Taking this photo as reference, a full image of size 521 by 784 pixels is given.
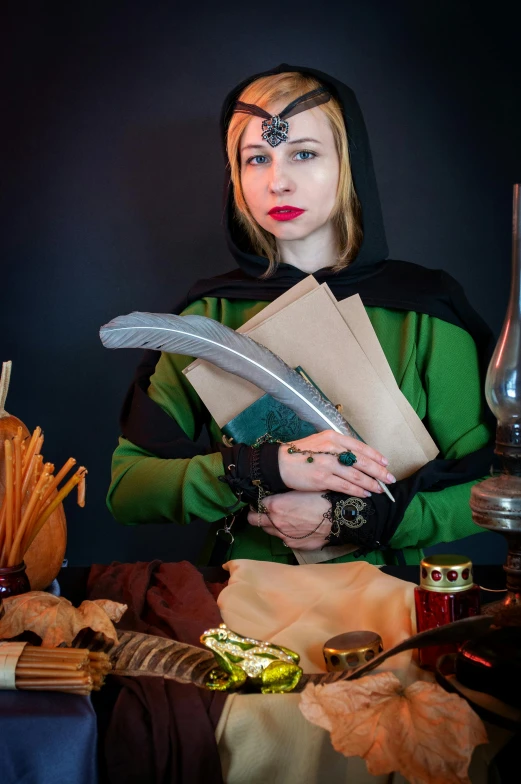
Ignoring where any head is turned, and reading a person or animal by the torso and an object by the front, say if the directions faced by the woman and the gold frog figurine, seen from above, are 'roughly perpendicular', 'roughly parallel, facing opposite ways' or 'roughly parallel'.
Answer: roughly perpendicular

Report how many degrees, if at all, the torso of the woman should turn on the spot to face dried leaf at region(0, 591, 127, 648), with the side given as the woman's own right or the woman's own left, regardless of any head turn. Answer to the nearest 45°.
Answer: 0° — they already face it

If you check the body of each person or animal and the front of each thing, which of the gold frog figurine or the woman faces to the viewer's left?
the gold frog figurine

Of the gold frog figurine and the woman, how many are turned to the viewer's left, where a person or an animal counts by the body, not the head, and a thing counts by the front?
1

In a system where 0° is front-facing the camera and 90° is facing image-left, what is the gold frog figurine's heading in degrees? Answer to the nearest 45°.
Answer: approximately 90°

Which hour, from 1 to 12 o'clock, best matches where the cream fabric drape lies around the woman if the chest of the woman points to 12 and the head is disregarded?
The cream fabric drape is roughly at 12 o'clock from the woman.

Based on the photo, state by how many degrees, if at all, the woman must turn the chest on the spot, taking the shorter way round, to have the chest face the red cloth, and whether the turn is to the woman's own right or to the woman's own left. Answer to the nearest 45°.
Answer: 0° — they already face it

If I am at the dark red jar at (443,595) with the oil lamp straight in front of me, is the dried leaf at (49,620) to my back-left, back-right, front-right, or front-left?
back-left

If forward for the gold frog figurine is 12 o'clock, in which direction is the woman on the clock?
The woman is roughly at 3 o'clock from the gold frog figurine.

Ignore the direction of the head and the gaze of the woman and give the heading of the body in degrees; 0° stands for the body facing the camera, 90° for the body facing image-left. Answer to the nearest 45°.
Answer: approximately 0°

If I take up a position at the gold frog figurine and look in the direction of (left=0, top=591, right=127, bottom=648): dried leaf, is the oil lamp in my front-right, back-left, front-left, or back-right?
back-right

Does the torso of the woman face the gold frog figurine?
yes

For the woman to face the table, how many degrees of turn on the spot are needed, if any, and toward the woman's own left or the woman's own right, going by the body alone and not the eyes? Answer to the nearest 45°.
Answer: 0° — they already face it
